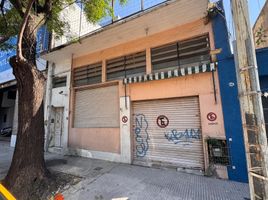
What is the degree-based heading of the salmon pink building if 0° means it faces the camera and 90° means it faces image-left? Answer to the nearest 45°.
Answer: approximately 45°

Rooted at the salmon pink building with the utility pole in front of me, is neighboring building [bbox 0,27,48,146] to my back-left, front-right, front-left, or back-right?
back-right

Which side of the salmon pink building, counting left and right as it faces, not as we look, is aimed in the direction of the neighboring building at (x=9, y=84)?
right

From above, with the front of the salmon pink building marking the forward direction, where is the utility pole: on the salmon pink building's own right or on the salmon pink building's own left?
on the salmon pink building's own left

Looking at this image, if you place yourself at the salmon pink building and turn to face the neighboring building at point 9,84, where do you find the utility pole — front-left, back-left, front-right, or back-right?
back-left
